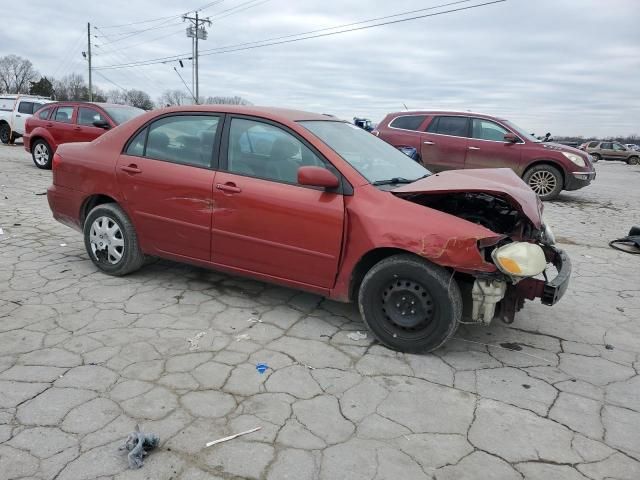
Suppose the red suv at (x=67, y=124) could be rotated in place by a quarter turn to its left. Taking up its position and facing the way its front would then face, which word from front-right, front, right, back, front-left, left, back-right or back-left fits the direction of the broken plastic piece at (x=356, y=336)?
back-right

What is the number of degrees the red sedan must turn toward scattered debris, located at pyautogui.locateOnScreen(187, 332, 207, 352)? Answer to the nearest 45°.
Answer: approximately 90° to its right

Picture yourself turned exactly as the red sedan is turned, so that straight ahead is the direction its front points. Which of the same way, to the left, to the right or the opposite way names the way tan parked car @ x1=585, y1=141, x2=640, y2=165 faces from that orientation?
the same way

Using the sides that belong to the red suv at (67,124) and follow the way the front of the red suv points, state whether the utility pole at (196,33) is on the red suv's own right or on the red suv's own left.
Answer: on the red suv's own left

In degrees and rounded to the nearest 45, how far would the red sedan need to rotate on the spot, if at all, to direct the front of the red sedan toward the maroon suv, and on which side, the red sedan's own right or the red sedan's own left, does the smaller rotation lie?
approximately 90° to the red sedan's own left

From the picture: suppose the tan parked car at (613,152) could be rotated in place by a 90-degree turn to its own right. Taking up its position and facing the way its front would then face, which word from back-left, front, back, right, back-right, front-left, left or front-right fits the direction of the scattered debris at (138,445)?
front

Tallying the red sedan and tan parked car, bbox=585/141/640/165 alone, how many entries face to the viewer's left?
0

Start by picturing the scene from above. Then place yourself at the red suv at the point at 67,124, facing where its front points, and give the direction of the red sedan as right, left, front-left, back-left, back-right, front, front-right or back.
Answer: front-right

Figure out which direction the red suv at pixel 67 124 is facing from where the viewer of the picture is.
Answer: facing the viewer and to the right of the viewer

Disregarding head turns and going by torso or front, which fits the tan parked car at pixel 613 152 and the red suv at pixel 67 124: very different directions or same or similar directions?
same or similar directions

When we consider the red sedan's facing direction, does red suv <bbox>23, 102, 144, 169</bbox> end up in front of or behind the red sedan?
behind

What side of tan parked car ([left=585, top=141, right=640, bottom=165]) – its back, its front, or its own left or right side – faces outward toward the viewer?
right

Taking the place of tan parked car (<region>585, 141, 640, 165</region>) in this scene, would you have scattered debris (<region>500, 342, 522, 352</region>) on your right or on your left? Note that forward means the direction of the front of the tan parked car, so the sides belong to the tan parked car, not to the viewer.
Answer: on your right

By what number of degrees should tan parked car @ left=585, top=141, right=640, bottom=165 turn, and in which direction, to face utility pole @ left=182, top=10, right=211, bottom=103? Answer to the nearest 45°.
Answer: approximately 180°

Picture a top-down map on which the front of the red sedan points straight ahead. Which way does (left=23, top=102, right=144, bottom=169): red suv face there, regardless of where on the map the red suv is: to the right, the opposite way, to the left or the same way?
the same way
